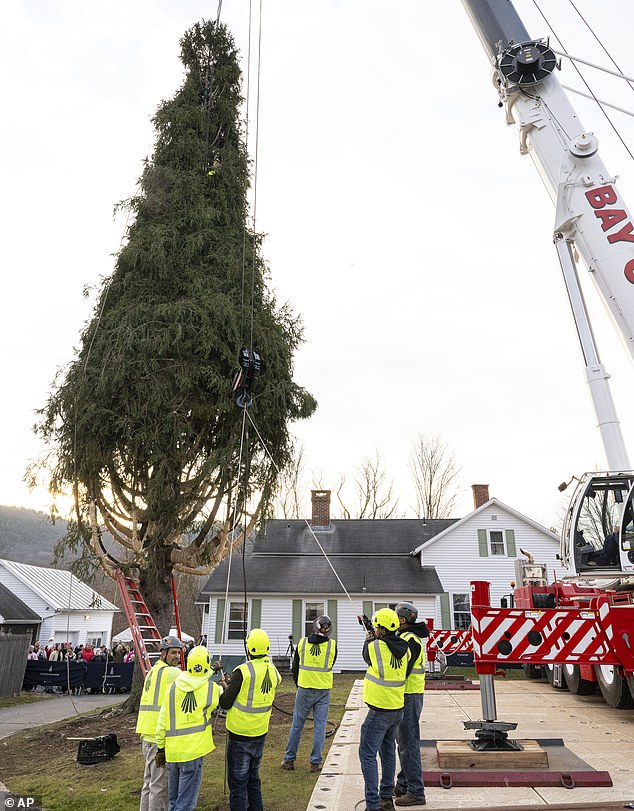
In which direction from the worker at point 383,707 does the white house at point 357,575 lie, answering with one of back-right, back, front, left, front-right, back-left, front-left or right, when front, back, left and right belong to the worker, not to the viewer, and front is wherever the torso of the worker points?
front-right

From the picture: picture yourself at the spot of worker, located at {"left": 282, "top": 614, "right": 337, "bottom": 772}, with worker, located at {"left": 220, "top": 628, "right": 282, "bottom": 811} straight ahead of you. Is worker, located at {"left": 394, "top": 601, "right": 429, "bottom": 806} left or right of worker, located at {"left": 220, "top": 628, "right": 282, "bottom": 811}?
left

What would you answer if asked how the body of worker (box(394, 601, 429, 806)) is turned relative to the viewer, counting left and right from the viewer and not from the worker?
facing to the left of the viewer

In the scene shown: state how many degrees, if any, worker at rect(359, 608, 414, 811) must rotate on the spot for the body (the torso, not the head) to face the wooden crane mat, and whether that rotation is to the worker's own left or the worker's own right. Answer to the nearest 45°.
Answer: approximately 90° to the worker's own right

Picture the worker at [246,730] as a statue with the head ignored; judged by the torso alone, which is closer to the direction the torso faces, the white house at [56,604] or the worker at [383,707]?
the white house

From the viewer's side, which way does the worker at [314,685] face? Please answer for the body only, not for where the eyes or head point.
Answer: away from the camera

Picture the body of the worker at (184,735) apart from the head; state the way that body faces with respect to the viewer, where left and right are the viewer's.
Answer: facing away from the viewer

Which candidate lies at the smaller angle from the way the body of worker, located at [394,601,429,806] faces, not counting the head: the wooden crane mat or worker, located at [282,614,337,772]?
the worker

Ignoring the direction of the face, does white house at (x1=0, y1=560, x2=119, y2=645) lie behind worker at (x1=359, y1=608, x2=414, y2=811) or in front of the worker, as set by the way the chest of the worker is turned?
in front

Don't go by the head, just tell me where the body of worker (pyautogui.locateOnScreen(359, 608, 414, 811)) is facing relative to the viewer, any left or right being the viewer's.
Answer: facing away from the viewer and to the left of the viewer

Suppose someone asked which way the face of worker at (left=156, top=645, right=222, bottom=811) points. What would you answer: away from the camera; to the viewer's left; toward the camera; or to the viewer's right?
away from the camera

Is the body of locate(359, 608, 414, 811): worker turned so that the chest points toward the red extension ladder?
yes

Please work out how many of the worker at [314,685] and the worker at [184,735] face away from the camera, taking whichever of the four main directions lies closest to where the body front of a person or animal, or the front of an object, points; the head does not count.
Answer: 2
